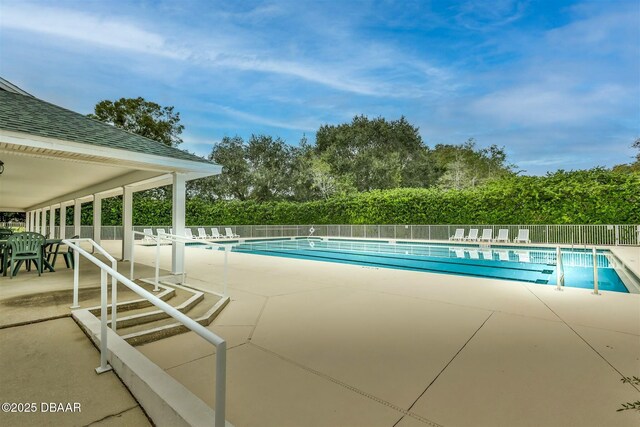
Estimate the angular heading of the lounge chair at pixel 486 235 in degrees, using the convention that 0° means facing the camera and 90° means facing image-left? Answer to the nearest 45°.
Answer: approximately 45°

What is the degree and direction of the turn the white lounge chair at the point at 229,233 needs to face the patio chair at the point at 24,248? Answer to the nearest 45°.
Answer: approximately 45° to its right

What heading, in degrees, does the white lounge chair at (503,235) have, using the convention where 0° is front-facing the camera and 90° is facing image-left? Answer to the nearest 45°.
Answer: approximately 45°

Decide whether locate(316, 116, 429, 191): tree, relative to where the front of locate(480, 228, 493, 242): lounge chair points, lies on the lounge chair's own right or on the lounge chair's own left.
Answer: on the lounge chair's own right

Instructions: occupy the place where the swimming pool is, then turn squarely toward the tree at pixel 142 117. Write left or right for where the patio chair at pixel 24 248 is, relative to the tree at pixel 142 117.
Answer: left

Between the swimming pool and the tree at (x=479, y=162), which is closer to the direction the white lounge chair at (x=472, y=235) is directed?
the swimming pool

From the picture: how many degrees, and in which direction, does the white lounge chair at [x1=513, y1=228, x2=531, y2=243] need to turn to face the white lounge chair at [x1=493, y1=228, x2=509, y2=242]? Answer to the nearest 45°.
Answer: approximately 45° to its right

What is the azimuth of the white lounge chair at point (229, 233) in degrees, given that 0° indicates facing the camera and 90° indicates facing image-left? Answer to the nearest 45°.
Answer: approximately 315°

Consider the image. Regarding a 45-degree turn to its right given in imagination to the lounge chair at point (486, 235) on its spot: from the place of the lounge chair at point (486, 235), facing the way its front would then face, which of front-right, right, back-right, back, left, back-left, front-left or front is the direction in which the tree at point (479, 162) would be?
right

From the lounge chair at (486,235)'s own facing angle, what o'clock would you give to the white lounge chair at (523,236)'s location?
The white lounge chair is roughly at 8 o'clock from the lounge chair.
